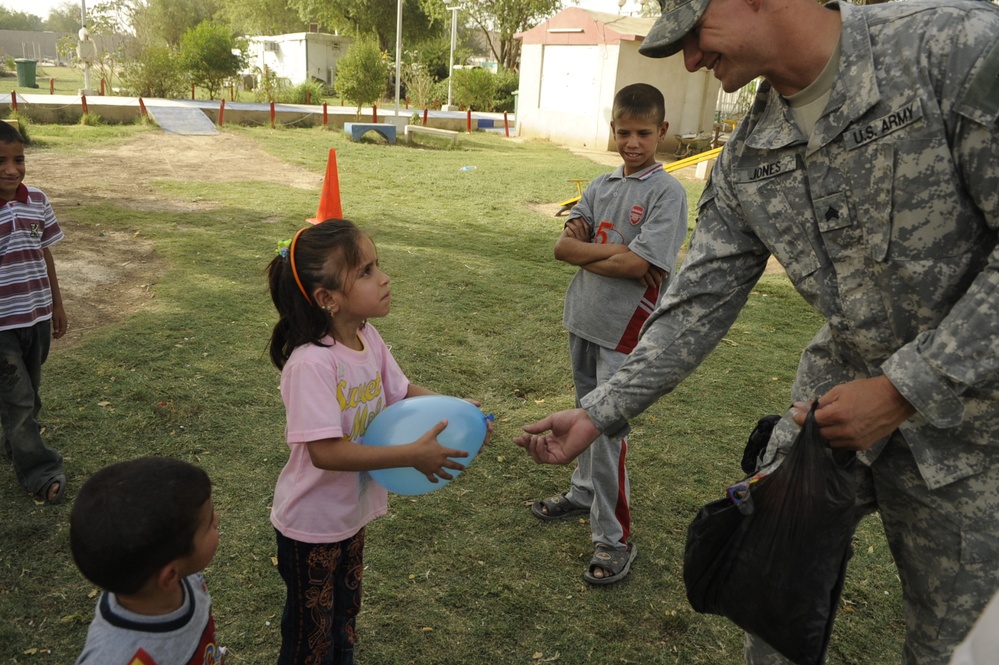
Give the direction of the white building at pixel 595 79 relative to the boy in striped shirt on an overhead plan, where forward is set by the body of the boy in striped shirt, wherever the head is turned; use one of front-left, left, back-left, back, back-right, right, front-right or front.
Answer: back-left

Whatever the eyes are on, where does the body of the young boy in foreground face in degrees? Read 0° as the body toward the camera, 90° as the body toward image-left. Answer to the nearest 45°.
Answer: approximately 225°

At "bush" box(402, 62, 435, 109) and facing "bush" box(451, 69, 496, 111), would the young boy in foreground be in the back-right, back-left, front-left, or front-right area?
back-right

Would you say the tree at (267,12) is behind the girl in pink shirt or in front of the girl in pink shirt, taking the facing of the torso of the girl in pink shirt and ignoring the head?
behind

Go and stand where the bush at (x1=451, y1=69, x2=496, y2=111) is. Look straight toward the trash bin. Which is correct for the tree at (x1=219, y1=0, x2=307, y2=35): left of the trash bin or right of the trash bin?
right

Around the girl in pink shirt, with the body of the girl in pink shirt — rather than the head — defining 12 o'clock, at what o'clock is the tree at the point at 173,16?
The tree is roughly at 7 o'clock from the girl in pink shirt.

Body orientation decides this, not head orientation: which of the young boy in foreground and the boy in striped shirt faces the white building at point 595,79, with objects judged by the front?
the young boy in foreground

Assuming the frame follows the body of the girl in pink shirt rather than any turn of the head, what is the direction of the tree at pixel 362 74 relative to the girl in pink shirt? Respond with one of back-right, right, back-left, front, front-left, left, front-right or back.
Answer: back-left

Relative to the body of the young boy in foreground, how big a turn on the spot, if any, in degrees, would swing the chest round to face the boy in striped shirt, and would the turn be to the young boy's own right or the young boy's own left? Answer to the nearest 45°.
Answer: approximately 45° to the young boy's own left

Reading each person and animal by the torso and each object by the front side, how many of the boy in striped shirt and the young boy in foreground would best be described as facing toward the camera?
1

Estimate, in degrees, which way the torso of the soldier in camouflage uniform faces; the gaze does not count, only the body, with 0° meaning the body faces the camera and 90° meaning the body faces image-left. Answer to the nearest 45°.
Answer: approximately 45°

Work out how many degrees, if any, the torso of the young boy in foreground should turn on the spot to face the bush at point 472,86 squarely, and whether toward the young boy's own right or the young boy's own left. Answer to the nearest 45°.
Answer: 0° — they already face it

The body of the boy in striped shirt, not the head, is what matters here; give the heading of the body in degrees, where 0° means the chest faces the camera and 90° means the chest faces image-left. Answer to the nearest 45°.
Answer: approximately 0°

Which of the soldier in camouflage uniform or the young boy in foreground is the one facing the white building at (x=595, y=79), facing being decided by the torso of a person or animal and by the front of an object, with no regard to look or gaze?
the young boy in foreground

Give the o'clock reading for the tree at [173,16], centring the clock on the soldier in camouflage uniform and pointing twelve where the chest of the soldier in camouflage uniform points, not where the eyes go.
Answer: The tree is roughly at 3 o'clock from the soldier in camouflage uniform.

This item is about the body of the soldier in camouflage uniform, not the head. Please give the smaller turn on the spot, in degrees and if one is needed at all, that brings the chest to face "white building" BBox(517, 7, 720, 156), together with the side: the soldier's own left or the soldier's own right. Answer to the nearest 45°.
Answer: approximately 135° to the soldier's own right

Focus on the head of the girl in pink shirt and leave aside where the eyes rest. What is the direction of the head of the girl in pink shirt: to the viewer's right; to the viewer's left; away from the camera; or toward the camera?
to the viewer's right
